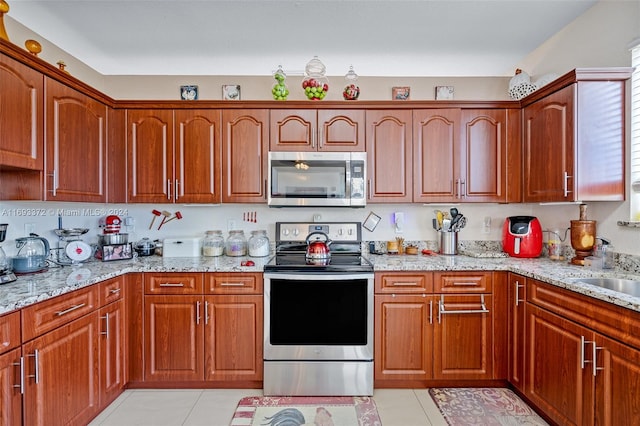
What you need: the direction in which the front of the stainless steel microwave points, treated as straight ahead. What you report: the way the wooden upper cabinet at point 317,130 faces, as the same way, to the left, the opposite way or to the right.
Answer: the same way

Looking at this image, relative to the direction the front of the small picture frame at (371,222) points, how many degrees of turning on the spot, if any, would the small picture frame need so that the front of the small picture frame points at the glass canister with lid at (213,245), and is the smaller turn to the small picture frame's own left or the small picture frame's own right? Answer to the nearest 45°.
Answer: approximately 90° to the small picture frame's own right

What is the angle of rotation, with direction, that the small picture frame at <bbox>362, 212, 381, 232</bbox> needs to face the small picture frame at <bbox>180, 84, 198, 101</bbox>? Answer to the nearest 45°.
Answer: approximately 90° to its right

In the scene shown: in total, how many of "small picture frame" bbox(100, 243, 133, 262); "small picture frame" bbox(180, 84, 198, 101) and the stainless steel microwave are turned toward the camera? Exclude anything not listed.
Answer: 3

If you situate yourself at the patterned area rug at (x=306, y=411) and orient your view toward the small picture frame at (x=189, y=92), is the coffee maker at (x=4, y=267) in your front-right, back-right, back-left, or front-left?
front-left

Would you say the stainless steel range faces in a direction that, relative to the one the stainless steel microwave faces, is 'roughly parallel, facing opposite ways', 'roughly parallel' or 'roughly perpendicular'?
roughly parallel

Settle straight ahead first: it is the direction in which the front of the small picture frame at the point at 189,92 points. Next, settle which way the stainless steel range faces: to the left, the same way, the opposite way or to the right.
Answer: the same way

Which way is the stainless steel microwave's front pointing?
toward the camera

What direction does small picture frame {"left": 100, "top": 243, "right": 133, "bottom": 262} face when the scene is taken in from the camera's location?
facing the viewer

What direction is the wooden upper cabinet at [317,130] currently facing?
toward the camera

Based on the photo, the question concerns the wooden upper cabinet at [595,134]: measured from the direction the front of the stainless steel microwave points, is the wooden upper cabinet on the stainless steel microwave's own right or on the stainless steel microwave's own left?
on the stainless steel microwave's own left

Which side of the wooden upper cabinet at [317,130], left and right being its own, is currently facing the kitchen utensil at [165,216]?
right

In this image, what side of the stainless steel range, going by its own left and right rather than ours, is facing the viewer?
front

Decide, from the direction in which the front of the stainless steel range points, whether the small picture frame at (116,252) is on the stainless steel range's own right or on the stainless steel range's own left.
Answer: on the stainless steel range's own right

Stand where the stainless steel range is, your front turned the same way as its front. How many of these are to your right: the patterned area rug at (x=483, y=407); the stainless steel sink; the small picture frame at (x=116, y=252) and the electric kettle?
2
